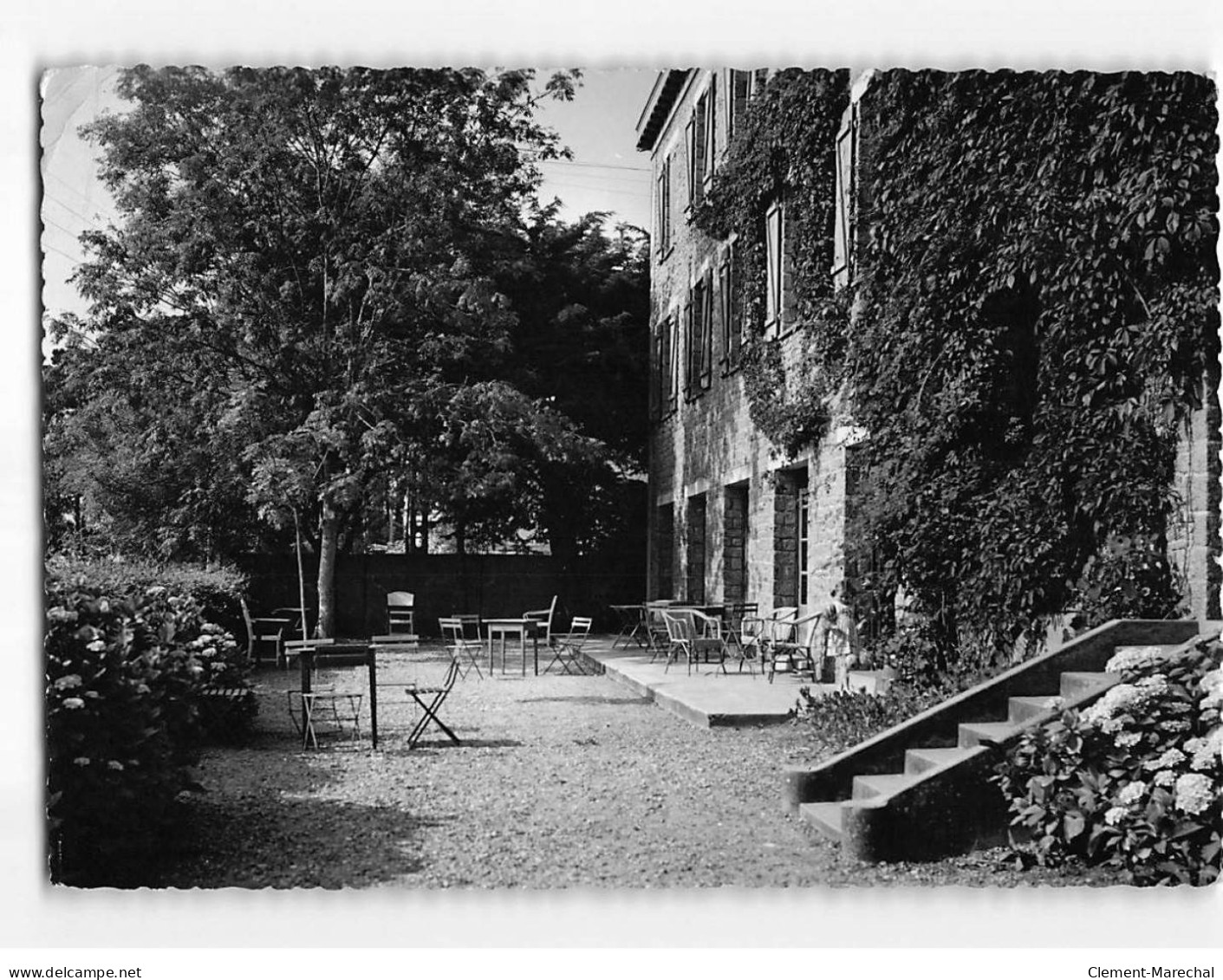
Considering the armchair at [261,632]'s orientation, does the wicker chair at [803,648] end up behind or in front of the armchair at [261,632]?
in front

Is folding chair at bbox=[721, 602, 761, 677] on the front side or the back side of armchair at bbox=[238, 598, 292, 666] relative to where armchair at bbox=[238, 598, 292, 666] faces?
on the front side

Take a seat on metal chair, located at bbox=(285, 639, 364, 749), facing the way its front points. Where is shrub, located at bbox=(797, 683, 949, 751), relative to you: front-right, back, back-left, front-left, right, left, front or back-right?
front-right

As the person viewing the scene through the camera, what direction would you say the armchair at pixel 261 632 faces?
facing to the right of the viewer
